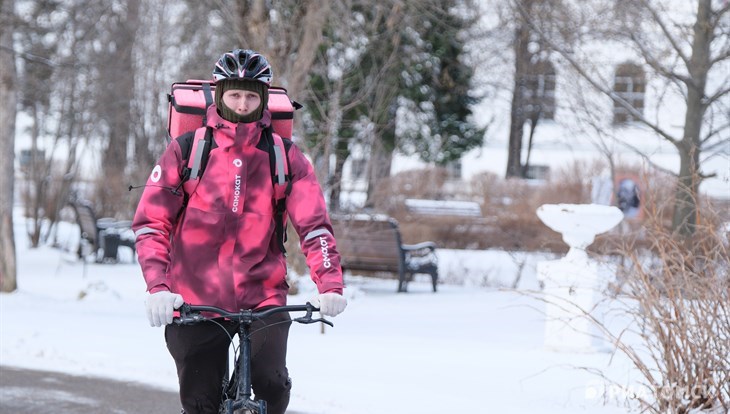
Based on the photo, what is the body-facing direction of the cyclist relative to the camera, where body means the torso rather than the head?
toward the camera

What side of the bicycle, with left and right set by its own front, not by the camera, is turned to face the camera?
front

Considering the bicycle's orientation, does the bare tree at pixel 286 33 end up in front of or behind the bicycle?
behind

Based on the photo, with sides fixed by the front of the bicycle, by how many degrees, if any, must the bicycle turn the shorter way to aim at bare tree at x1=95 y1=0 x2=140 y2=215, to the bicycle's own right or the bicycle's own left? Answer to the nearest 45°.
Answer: approximately 180°

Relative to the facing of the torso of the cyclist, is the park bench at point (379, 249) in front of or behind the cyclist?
behind

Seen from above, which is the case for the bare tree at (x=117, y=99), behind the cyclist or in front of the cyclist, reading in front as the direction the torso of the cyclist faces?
behind

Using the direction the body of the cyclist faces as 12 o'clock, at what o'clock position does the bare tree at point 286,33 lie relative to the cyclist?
The bare tree is roughly at 6 o'clock from the cyclist.
